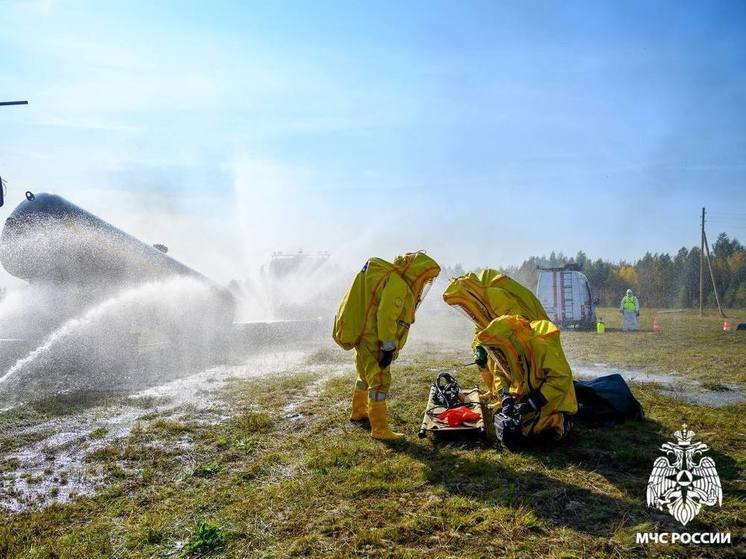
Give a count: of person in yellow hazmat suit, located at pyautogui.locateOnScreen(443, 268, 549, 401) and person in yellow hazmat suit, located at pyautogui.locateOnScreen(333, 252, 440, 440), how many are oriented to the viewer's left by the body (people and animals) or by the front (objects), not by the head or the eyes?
1

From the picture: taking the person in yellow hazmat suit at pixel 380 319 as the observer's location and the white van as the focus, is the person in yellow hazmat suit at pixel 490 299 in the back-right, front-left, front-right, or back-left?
front-right

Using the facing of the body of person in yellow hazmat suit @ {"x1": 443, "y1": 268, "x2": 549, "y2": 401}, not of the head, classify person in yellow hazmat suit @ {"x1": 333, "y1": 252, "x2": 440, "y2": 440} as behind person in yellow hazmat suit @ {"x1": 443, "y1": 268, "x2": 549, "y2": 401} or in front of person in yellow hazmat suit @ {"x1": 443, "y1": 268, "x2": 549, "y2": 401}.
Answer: in front

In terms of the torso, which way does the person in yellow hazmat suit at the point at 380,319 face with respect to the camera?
to the viewer's right

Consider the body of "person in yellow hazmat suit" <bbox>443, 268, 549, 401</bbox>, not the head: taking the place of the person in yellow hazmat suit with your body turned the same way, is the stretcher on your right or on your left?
on your left

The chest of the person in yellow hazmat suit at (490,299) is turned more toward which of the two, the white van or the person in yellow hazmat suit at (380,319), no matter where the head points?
the person in yellow hazmat suit

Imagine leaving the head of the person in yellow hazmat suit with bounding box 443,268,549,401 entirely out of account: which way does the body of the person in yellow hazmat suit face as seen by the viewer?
to the viewer's left

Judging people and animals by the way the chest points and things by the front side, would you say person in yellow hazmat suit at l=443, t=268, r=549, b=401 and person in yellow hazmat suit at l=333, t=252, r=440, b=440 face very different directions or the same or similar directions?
very different directions

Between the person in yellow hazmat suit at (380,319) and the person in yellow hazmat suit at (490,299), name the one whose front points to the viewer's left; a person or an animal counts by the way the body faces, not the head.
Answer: the person in yellow hazmat suit at (490,299)

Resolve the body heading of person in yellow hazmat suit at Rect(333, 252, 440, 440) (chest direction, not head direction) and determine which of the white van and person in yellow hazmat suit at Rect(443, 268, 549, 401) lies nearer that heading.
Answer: the person in yellow hazmat suit
